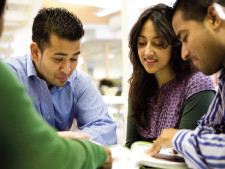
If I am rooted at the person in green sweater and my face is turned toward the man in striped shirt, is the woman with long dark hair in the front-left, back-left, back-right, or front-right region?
front-left

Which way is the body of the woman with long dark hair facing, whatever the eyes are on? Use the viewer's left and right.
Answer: facing the viewer and to the left of the viewer

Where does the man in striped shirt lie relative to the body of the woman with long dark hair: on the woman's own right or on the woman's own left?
on the woman's own left

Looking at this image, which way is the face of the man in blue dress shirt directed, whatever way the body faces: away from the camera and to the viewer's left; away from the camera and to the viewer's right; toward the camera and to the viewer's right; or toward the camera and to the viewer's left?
toward the camera and to the viewer's right

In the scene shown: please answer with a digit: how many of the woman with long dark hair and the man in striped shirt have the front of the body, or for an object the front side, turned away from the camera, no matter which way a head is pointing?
0

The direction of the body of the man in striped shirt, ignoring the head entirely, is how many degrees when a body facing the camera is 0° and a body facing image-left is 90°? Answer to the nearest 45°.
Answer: approximately 90°

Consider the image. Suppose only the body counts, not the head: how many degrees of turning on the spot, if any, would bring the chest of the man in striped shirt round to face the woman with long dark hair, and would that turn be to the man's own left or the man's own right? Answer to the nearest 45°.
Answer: approximately 90° to the man's own right

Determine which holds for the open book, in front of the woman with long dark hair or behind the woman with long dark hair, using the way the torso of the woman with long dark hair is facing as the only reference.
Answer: in front

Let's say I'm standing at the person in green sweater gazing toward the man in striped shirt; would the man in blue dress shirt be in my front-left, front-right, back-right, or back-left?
front-left

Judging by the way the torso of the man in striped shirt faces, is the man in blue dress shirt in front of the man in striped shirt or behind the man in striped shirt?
in front
